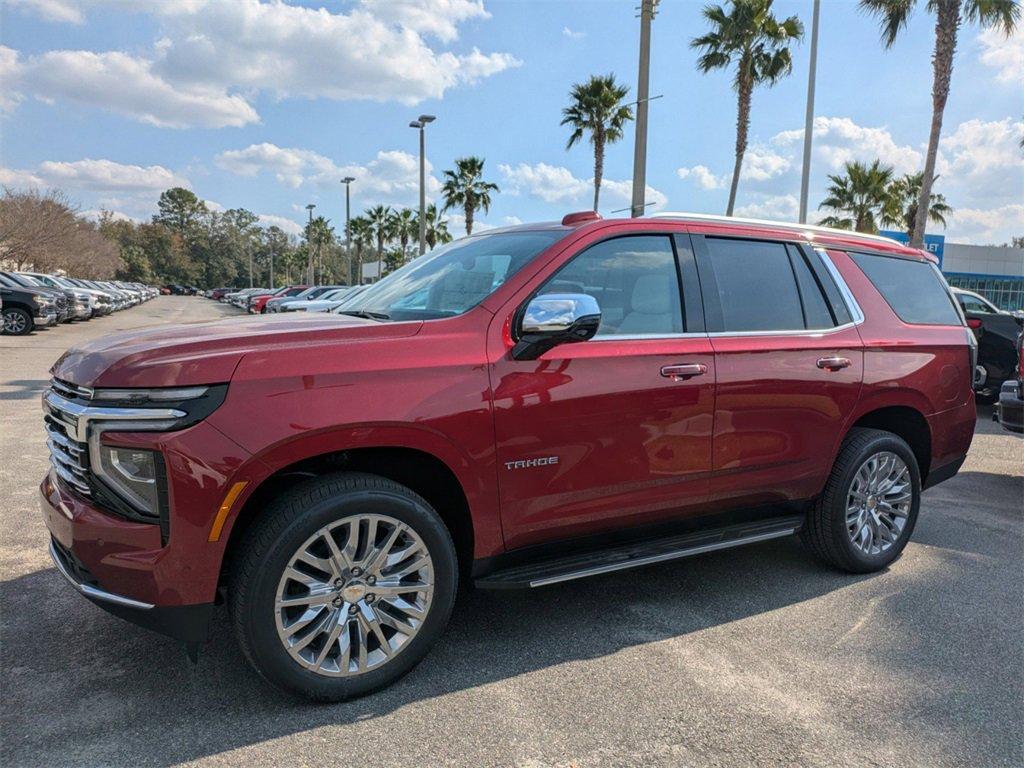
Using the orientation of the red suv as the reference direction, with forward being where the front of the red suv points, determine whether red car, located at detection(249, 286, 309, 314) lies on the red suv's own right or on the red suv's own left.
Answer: on the red suv's own right

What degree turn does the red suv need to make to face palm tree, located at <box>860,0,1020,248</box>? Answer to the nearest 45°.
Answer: approximately 180°

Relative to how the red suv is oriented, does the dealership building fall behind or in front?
behind

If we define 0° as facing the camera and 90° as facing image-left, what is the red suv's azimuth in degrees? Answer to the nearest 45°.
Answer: approximately 45°

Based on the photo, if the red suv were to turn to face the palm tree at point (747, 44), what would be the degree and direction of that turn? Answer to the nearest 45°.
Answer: approximately 135° to its right

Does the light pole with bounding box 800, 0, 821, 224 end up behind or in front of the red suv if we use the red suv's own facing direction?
behind

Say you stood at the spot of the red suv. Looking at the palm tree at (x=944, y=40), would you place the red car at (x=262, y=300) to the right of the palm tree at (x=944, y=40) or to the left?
left

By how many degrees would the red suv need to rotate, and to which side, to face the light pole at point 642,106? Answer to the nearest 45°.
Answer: approximately 135° to its right

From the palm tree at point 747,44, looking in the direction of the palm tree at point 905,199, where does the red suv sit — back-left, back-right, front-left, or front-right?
back-right

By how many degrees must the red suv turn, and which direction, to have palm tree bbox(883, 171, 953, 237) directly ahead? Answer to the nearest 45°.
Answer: approximately 180°

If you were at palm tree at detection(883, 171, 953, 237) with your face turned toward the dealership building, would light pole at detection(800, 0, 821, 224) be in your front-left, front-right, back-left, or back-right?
back-right
